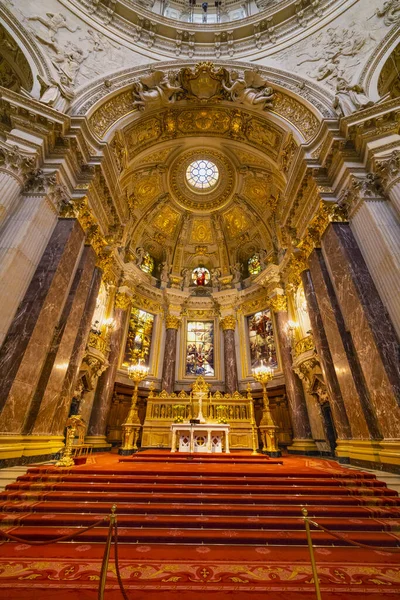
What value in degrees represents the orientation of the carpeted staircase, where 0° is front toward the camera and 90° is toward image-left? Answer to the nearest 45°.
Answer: approximately 0°

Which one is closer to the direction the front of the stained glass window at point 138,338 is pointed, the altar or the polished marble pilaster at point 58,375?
the altar

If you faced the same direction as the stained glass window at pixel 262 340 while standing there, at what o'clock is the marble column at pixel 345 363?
The marble column is roughly at 10 o'clock from the stained glass window.

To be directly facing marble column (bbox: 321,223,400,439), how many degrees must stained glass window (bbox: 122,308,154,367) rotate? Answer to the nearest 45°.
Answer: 0° — it already faces it

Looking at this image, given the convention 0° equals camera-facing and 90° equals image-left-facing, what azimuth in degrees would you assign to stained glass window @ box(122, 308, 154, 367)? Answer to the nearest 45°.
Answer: approximately 315°

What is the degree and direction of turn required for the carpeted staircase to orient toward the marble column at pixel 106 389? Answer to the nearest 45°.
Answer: approximately 135° to its right

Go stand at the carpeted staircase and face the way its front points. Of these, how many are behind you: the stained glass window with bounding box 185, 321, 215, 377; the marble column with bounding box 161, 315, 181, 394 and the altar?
3

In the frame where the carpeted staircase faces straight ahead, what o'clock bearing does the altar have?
The altar is roughly at 6 o'clock from the carpeted staircase.

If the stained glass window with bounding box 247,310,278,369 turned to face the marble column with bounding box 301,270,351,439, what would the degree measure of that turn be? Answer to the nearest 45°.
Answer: approximately 45° to its left
